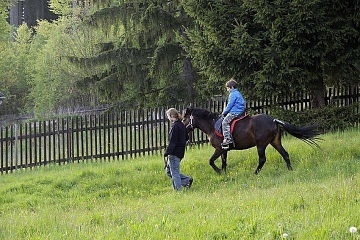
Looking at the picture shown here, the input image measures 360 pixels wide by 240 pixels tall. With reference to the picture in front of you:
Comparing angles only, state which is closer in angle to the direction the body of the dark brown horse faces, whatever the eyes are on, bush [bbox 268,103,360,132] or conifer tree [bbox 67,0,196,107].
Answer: the conifer tree

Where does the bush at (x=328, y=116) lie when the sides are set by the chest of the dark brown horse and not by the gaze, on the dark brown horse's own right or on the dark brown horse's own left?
on the dark brown horse's own right

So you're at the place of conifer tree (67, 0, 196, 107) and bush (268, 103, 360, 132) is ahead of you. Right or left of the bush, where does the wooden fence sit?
right

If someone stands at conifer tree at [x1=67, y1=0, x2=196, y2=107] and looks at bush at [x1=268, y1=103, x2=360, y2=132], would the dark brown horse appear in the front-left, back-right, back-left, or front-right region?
front-right

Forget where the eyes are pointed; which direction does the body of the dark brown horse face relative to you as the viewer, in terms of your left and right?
facing to the left of the viewer

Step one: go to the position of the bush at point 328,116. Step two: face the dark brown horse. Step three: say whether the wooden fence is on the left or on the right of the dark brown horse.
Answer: right

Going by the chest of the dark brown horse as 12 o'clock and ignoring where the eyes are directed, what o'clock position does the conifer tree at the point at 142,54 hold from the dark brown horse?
The conifer tree is roughly at 2 o'clock from the dark brown horse.

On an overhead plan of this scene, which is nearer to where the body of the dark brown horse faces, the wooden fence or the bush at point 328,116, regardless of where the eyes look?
the wooden fence

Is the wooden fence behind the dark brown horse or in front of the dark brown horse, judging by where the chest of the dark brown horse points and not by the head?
in front
